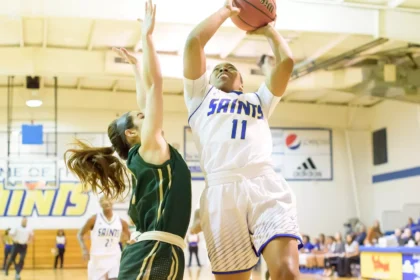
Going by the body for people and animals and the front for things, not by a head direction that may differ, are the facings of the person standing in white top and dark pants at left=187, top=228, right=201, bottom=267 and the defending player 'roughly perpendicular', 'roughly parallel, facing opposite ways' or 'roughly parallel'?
roughly perpendicular

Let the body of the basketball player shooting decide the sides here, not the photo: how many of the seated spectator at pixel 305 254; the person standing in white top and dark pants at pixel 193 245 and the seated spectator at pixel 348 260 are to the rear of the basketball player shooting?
3

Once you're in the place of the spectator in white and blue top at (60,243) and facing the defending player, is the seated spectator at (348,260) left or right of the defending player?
left

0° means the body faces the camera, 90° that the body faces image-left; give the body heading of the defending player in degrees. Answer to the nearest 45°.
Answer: approximately 270°

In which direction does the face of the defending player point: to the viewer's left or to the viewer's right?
to the viewer's right

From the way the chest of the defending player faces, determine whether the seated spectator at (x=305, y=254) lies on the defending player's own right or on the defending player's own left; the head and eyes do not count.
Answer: on the defending player's own left

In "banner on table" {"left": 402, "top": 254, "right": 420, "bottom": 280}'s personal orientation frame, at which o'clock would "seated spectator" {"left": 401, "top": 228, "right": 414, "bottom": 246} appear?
The seated spectator is roughly at 6 o'clock from the banner on table.

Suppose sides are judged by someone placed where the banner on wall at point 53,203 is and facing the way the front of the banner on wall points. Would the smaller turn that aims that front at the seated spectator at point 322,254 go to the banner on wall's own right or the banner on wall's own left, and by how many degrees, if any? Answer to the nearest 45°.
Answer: approximately 45° to the banner on wall's own left
